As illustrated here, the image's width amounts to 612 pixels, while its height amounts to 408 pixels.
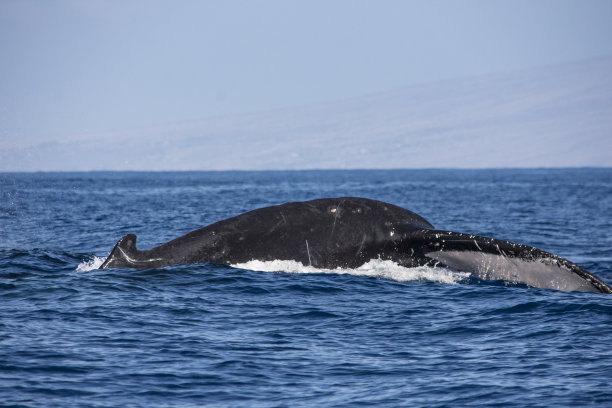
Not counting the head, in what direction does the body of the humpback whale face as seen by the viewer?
to the viewer's left

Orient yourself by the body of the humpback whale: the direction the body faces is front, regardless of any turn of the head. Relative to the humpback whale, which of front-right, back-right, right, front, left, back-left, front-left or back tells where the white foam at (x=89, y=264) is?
front-right
